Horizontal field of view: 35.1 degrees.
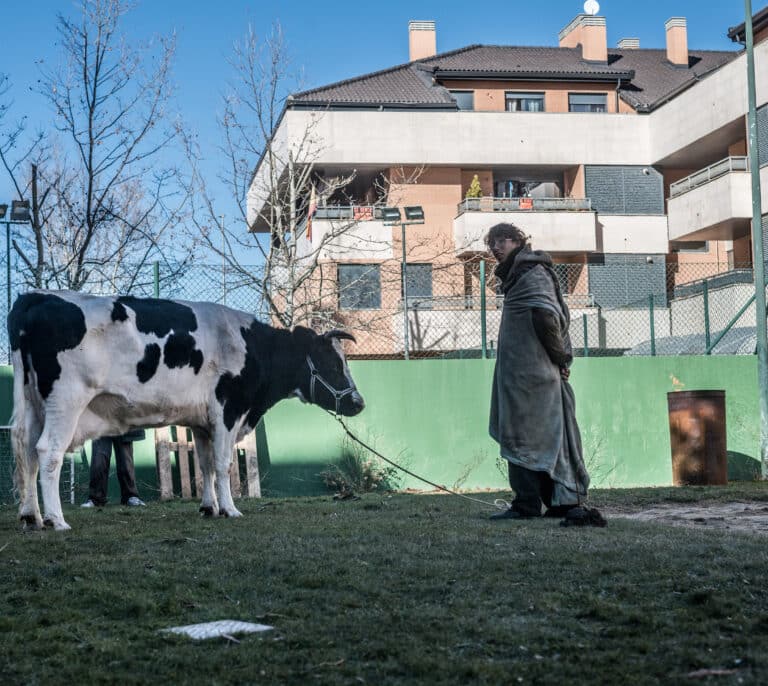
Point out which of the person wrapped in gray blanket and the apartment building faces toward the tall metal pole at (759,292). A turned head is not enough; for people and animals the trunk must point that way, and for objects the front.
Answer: the apartment building

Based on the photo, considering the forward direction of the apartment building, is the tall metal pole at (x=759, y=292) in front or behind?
in front

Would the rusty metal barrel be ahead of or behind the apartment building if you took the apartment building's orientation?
ahead

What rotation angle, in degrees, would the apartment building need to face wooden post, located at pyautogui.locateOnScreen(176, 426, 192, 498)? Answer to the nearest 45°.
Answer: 0° — it already faces it

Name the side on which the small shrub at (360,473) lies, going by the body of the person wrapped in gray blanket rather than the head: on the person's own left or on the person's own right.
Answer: on the person's own right

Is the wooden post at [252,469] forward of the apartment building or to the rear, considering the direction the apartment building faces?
forward

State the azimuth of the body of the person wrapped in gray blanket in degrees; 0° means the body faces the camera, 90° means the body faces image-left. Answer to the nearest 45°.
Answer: approximately 90°

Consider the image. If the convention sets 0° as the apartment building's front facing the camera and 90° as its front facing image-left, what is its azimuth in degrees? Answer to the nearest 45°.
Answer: approximately 0°

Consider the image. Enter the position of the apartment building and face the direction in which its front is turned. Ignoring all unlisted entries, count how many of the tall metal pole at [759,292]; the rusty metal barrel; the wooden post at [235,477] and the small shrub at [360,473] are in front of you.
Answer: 4
